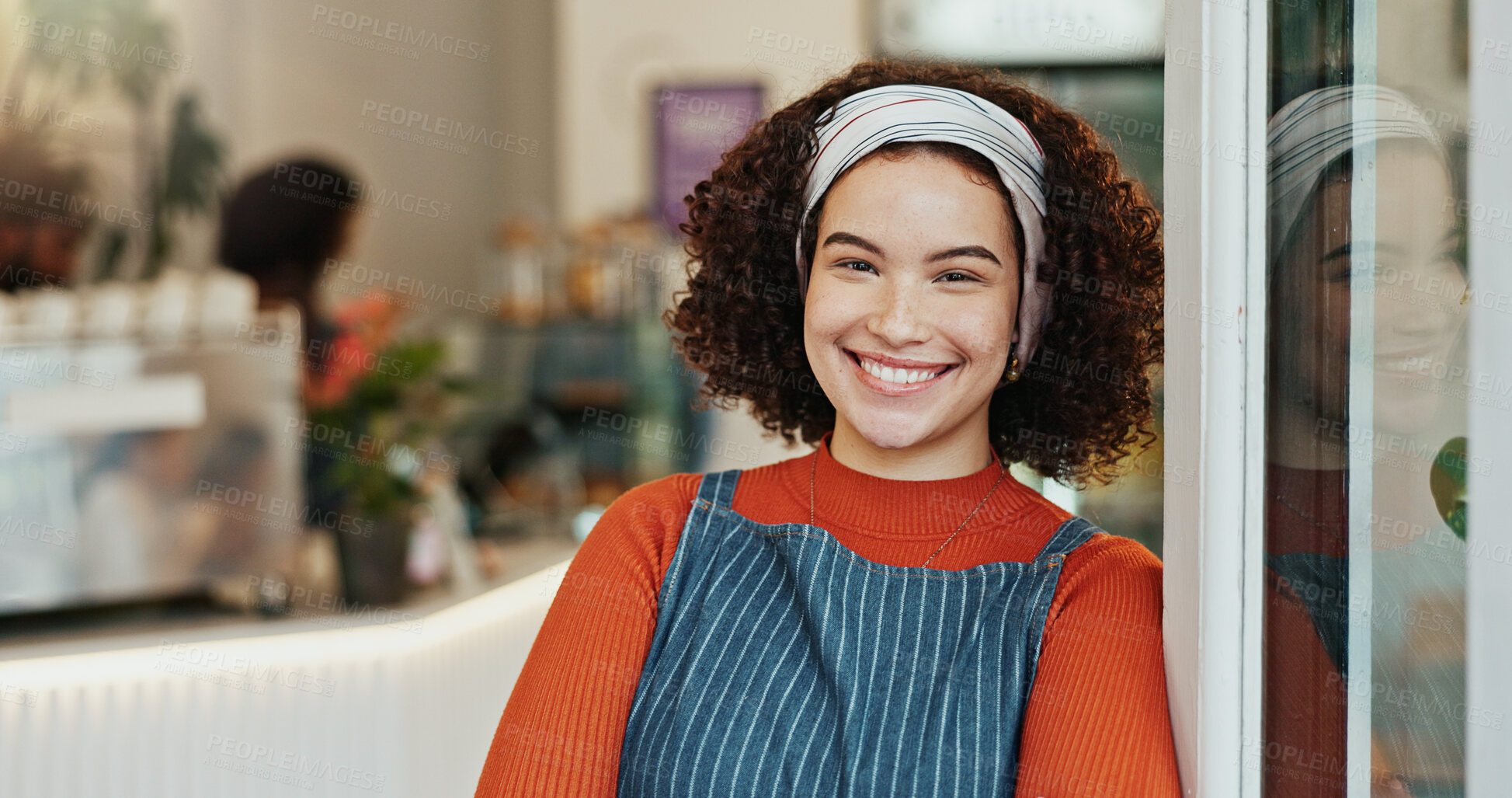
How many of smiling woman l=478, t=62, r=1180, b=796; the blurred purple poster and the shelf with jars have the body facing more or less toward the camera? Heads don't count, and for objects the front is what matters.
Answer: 3

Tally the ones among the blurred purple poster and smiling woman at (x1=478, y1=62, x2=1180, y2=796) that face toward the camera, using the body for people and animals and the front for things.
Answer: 2

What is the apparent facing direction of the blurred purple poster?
toward the camera

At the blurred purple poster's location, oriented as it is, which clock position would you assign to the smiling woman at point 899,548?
The smiling woman is roughly at 12 o'clock from the blurred purple poster.

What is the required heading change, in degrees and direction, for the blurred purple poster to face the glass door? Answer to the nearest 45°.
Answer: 0° — it already faces it

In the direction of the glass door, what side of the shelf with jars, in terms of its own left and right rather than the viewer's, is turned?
front

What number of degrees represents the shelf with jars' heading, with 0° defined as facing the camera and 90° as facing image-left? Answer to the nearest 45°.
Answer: approximately 0°
